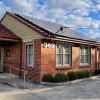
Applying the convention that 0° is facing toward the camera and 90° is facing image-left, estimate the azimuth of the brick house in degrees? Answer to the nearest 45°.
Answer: approximately 45°
